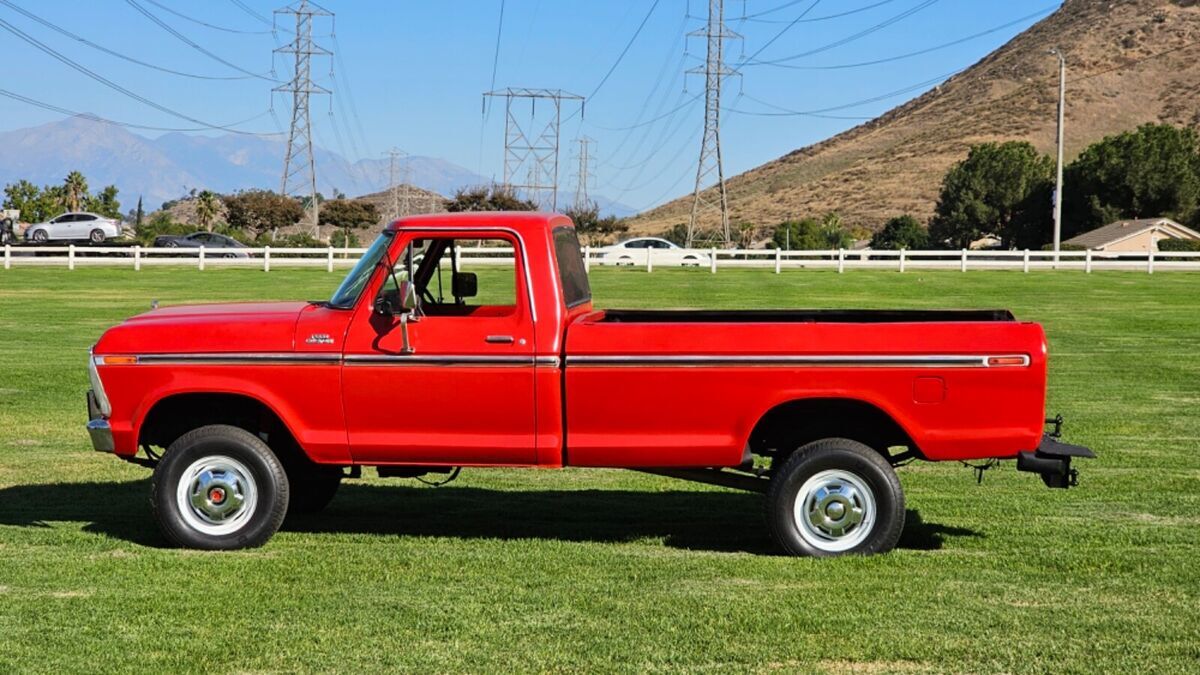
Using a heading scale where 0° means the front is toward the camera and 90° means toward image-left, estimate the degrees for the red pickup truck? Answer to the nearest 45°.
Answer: approximately 90°
